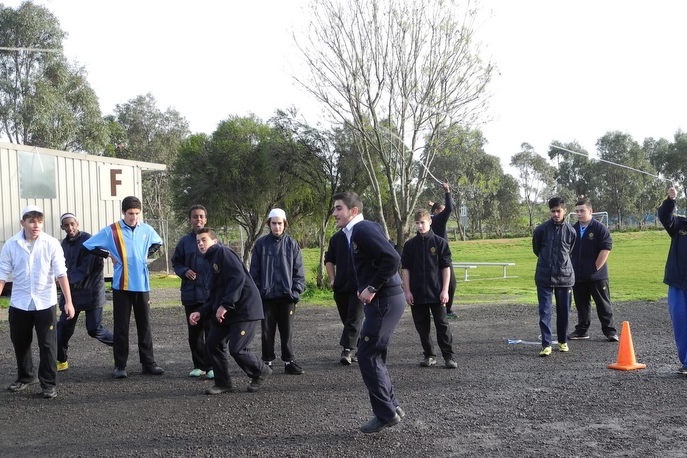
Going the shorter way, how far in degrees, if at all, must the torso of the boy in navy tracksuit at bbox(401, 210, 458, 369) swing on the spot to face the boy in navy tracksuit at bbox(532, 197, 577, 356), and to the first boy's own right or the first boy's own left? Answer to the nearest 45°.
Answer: approximately 135° to the first boy's own left

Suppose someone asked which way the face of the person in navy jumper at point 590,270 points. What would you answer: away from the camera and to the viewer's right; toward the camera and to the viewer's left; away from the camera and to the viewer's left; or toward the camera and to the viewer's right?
toward the camera and to the viewer's left

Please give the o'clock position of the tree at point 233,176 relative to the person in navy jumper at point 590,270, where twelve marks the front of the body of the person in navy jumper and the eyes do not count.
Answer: The tree is roughly at 3 o'clock from the person in navy jumper.

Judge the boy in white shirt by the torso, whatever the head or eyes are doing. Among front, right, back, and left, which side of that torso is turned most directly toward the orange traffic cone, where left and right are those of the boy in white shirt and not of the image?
left

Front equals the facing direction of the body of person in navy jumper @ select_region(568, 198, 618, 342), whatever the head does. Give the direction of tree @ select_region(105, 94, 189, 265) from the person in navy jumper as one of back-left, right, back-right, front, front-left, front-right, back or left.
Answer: right

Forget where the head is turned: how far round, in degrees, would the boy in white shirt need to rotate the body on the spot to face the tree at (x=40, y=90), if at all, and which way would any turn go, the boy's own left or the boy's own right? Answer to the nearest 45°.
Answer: approximately 180°

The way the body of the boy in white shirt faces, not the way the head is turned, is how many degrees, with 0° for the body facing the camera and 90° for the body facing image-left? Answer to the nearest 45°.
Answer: approximately 0°

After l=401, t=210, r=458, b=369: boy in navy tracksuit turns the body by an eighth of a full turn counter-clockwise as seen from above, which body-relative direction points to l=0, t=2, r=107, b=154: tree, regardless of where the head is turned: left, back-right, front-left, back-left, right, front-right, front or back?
back

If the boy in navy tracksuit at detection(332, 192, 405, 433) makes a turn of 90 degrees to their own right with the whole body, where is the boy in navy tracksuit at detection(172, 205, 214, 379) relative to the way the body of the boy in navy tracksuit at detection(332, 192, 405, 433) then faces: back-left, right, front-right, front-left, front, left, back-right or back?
front-left

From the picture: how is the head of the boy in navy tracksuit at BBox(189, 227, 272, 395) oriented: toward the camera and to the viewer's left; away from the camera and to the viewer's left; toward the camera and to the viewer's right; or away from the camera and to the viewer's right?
toward the camera and to the viewer's left

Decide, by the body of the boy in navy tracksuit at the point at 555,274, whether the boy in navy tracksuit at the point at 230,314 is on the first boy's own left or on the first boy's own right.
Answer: on the first boy's own right

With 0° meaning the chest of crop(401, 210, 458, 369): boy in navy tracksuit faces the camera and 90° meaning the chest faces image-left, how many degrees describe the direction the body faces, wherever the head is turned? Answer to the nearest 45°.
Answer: approximately 0°
